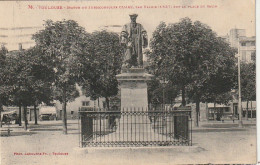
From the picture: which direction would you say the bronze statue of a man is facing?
toward the camera

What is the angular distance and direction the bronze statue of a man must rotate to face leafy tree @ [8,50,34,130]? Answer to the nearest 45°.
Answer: approximately 135° to its right

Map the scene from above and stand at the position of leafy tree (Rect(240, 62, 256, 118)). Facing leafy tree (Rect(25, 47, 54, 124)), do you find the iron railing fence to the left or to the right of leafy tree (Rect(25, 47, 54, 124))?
left

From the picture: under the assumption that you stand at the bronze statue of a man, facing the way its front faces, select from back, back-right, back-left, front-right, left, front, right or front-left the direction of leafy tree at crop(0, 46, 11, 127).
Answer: back-right

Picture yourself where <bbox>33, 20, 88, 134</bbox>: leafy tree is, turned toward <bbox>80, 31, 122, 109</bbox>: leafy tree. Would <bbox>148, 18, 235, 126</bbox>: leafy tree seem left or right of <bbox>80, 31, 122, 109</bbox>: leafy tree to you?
right
